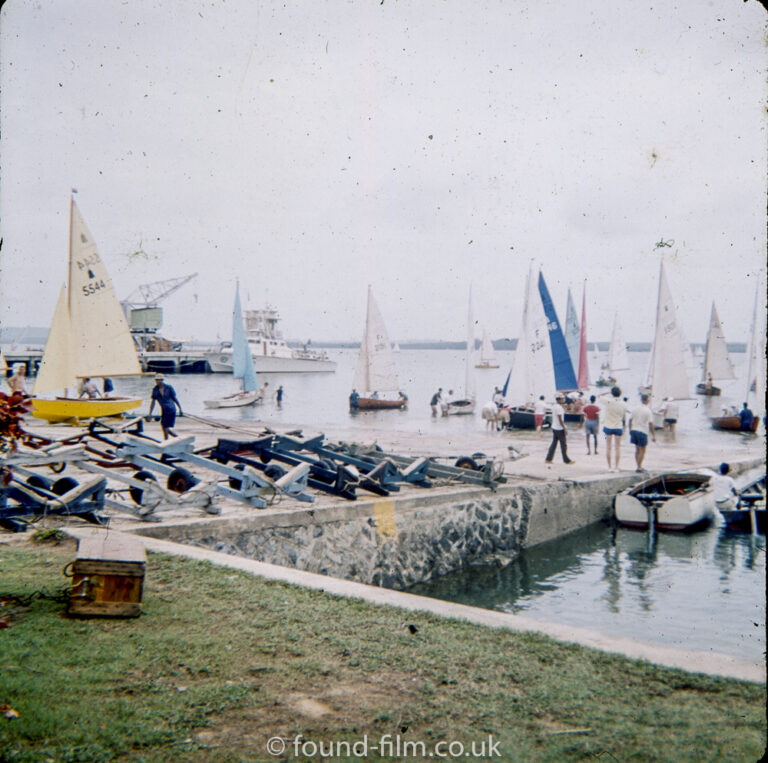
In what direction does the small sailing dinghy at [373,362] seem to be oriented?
to the viewer's left

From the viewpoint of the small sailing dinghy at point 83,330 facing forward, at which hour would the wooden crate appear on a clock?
The wooden crate is roughly at 9 o'clock from the small sailing dinghy.

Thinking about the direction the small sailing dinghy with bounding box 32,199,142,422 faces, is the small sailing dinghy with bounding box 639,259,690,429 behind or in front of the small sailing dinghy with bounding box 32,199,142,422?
behind

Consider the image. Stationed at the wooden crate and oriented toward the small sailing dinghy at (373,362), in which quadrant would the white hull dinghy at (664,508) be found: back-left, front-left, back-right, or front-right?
front-right

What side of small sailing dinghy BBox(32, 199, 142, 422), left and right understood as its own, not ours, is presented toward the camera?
left

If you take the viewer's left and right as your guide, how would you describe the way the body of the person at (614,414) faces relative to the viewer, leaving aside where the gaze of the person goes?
facing away from the viewer

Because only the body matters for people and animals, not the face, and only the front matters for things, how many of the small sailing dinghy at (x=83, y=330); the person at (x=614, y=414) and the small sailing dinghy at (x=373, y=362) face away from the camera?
1

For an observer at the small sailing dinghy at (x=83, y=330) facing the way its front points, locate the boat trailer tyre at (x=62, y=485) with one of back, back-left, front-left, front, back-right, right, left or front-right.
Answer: left

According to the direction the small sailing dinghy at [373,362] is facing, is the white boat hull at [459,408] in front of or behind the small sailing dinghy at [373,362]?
behind

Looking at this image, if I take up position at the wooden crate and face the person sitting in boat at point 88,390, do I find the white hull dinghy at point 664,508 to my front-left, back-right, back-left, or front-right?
front-right
